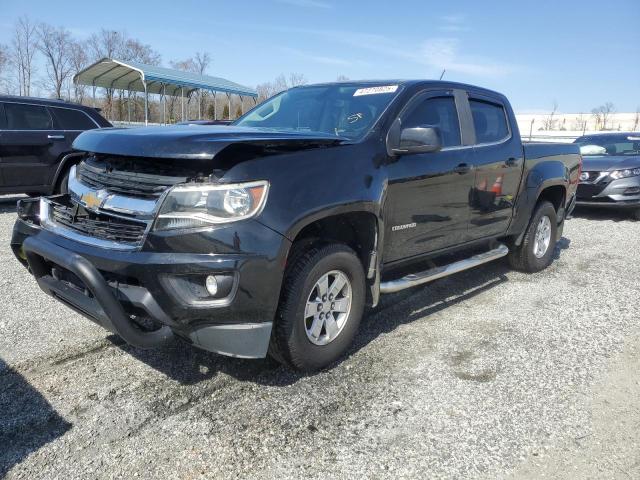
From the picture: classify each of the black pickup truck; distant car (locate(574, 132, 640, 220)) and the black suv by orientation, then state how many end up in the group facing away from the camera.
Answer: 0

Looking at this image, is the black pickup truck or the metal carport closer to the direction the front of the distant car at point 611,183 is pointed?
the black pickup truck

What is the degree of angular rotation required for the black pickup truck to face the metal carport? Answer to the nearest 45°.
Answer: approximately 135° to its right

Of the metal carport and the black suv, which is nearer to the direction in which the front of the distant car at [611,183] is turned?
the black suv

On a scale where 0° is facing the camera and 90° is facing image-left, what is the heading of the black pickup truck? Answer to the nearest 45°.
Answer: approximately 45°

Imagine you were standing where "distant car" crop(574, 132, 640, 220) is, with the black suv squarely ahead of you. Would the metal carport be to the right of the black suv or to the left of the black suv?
right

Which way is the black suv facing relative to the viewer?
to the viewer's left

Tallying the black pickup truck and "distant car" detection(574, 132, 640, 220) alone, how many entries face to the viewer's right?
0

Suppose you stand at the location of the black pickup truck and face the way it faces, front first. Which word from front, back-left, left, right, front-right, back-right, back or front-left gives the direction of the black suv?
right

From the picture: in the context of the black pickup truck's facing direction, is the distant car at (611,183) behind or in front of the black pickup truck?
behind

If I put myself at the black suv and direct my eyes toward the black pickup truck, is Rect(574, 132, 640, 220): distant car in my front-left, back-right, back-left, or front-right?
front-left

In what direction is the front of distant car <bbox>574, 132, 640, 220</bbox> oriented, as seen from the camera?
facing the viewer and to the left of the viewer

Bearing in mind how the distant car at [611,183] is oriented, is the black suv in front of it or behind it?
in front
